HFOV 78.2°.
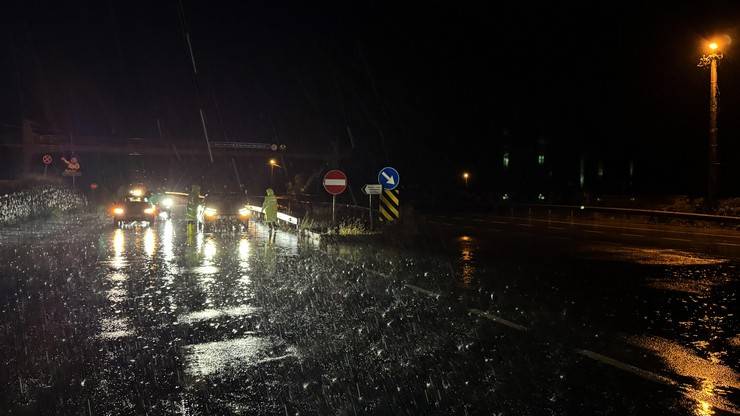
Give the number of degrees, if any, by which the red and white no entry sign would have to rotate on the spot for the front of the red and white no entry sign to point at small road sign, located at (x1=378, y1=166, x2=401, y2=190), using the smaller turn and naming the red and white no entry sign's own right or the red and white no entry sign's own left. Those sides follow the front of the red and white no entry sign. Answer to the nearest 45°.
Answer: approximately 90° to the red and white no entry sign's own left

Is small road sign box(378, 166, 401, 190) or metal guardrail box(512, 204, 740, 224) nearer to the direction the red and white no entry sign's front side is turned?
the small road sign

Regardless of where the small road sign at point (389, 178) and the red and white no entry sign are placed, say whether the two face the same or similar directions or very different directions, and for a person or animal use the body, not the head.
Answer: same or similar directions

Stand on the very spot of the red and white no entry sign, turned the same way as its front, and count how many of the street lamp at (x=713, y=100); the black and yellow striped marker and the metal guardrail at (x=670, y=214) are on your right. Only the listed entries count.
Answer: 0

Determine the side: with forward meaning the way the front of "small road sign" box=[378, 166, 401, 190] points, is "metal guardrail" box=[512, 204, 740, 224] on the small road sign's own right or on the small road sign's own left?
on the small road sign's own left

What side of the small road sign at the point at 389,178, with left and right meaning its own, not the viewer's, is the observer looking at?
front

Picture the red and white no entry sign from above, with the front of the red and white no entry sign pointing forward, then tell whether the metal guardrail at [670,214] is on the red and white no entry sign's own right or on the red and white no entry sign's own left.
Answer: on the red and white no entry sign's own left

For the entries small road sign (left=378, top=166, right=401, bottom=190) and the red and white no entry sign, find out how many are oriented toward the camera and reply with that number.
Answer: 2

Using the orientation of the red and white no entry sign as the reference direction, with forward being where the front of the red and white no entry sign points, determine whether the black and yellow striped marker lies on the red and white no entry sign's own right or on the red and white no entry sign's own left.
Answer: on the red and white no entry sign's own left

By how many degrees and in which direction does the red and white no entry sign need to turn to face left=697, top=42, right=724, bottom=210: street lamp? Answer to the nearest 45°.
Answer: approximately 90° to its left

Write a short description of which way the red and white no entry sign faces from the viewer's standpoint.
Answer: facing the viewer

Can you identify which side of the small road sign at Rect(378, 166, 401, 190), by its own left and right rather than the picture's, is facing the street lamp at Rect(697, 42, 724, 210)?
left
